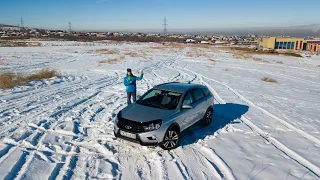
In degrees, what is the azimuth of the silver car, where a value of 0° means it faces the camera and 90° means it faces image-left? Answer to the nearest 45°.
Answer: approximately 45°
